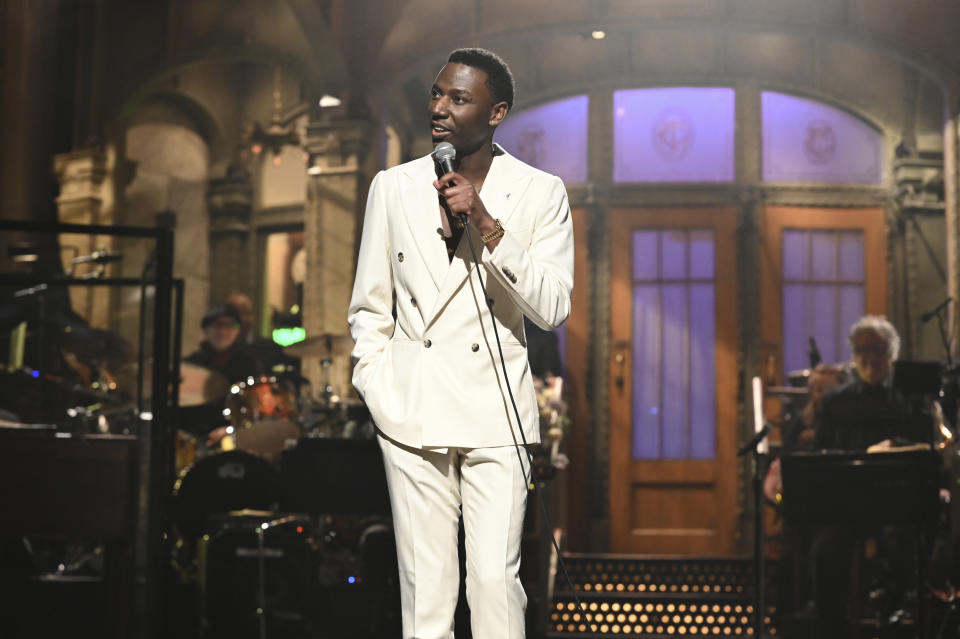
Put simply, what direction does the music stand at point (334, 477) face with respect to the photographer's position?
facing away from the viewer

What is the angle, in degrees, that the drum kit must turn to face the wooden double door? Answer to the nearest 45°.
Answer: approximately 135° to its left

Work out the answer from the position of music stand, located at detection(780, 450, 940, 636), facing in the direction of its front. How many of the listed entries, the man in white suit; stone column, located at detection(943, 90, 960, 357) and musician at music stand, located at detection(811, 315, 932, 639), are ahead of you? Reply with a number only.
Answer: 2

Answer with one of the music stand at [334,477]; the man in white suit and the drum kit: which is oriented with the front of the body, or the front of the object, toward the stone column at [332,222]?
the music stand

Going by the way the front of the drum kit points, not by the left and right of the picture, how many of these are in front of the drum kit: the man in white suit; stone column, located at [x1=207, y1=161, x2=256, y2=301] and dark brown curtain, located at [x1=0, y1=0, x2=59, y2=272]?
1

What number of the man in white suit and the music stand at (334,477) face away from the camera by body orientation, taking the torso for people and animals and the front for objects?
1

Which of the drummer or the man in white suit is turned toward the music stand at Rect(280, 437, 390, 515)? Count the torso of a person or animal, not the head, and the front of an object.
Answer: the drummer

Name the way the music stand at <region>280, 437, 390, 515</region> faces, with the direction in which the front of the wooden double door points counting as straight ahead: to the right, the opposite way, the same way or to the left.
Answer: the opposite way

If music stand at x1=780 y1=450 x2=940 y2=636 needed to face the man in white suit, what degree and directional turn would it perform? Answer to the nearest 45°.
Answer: approximately 180°

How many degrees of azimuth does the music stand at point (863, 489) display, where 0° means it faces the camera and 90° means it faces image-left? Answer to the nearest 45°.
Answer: approximately 180°

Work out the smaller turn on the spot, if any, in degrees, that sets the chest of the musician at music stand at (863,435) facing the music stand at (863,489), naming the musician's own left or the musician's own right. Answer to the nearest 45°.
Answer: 0° — they already face it

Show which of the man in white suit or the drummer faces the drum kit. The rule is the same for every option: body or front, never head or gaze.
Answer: the drummer

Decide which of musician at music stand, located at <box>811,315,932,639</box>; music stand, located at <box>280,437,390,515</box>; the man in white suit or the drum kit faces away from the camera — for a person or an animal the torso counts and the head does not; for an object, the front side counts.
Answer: the music stand
